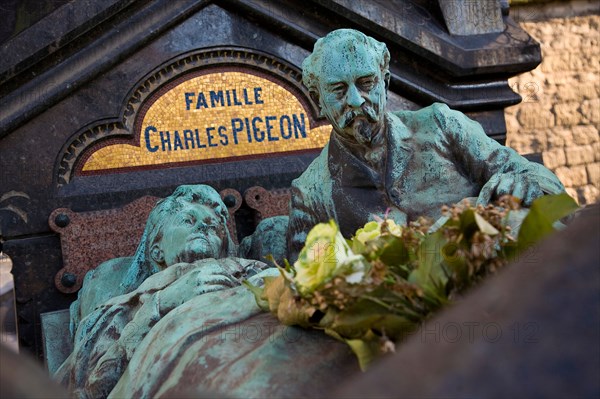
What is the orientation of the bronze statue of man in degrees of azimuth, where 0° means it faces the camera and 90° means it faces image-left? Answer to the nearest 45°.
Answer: approximately 0°

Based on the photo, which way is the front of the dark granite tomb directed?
toward the camera

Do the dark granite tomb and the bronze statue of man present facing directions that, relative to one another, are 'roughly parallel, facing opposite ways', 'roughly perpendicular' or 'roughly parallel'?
roughly parallel

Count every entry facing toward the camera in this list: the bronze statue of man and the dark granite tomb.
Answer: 2
